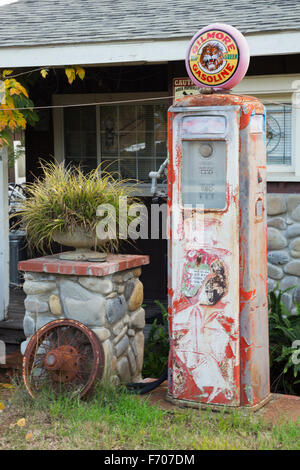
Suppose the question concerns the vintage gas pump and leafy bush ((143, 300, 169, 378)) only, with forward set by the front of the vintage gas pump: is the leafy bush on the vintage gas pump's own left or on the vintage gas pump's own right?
on the vintage gas pump's own right

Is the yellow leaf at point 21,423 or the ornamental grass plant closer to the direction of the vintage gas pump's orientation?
the yellow leaf

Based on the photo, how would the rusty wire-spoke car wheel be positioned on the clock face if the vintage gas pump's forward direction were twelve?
The rusty wire-spoke car wheel is roughly at 2 o'clock from the vintage gas pump.

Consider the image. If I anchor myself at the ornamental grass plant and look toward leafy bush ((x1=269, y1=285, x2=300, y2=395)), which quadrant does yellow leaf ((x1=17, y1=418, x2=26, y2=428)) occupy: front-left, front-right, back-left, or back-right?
back-right

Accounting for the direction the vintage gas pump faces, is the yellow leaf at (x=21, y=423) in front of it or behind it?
in front

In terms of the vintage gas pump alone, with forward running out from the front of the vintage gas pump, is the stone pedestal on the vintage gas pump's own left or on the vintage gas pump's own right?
on the vintage gas pump's own right

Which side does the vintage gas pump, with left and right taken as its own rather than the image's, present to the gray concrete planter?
right

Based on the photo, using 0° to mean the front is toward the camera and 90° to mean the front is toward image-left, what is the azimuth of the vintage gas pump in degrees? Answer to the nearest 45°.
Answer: approximately 45°

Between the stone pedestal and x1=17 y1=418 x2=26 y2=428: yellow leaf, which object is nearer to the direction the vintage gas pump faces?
the yellow leaf

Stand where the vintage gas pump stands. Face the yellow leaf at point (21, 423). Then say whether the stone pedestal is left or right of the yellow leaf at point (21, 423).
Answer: right
